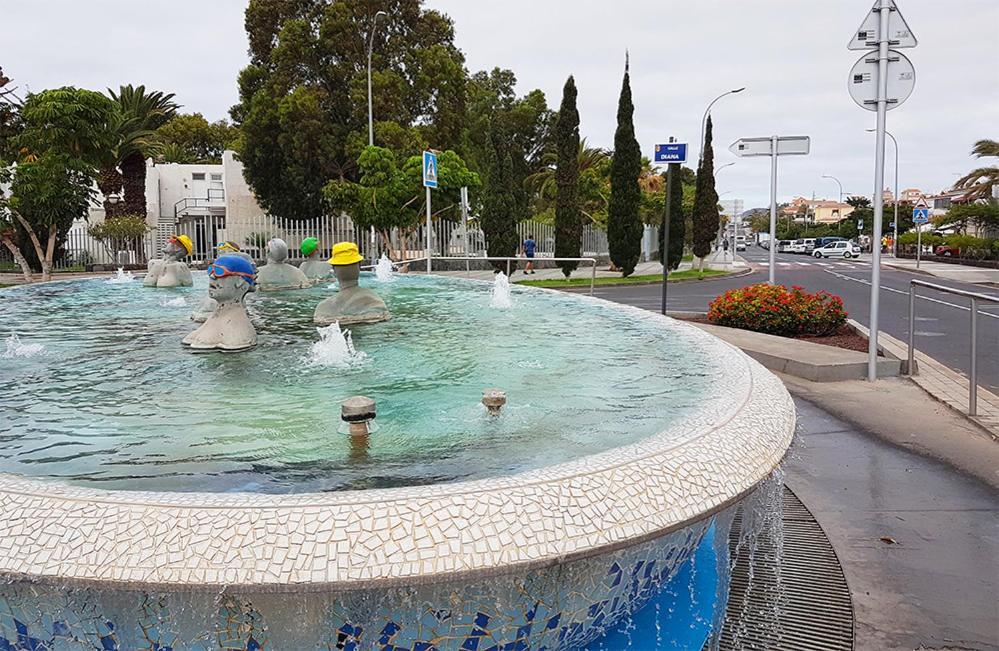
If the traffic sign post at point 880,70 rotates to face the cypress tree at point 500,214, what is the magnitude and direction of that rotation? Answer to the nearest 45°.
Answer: approximately 45° to its left

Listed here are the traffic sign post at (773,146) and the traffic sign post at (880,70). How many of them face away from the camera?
2

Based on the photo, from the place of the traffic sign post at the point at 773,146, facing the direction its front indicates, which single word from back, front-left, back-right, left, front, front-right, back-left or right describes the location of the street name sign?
back-left

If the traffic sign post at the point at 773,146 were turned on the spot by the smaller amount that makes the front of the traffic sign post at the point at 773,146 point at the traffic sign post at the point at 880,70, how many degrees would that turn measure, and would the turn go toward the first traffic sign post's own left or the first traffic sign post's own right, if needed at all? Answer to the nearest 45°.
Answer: approximately 180°

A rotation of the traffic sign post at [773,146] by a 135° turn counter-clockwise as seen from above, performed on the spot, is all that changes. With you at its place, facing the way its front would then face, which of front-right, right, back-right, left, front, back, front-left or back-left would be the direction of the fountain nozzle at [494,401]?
front-left

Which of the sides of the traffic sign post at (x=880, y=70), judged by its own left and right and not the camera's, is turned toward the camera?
back

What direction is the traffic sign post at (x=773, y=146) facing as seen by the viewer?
away from the camera

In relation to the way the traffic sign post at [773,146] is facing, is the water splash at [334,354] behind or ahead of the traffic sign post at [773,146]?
behind

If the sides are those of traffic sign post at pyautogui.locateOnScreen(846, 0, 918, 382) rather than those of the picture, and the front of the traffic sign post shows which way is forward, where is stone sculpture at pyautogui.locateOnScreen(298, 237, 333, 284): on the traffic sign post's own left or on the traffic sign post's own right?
on the traffic sign post's own left

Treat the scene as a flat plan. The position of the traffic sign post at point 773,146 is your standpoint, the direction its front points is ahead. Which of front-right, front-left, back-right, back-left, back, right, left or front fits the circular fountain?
back

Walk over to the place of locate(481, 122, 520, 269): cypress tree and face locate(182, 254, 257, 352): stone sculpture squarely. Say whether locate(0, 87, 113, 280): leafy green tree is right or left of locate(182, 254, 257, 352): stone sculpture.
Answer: right

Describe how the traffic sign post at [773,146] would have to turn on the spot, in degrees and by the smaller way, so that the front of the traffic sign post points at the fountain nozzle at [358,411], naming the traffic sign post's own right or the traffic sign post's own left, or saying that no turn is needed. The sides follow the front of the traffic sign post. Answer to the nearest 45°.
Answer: approximately 180°

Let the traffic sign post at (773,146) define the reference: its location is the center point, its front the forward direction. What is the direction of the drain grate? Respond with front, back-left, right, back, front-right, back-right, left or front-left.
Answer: back
